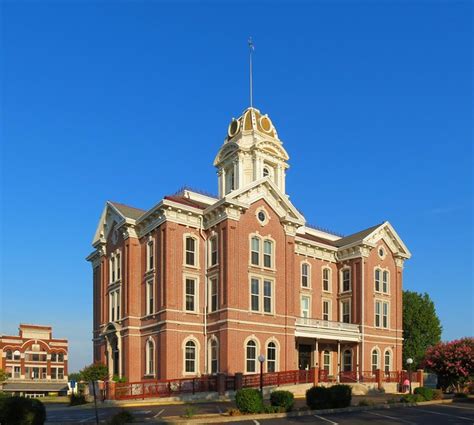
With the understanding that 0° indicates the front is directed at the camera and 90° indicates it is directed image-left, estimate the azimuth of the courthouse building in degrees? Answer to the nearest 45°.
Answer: approximately 315°

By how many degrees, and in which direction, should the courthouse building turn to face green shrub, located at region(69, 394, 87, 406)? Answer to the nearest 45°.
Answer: approximately 90° to its right

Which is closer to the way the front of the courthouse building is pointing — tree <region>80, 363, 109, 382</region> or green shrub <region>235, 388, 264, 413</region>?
the green shrub

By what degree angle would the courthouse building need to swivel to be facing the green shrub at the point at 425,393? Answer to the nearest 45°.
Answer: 0° — it already faces it

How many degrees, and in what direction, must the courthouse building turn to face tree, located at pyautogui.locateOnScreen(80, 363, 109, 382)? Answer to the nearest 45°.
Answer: approximately 135° to its right
